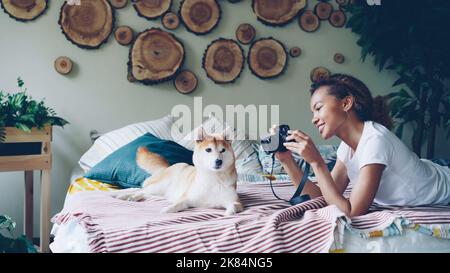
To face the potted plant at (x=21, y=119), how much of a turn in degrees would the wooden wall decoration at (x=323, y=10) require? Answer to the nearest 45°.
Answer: approximately 45° to its right

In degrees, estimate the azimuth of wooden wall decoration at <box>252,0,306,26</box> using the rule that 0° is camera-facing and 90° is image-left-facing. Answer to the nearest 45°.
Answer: approximately 0°

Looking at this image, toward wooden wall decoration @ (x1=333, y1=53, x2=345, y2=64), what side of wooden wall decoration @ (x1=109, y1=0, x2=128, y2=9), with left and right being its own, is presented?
left
